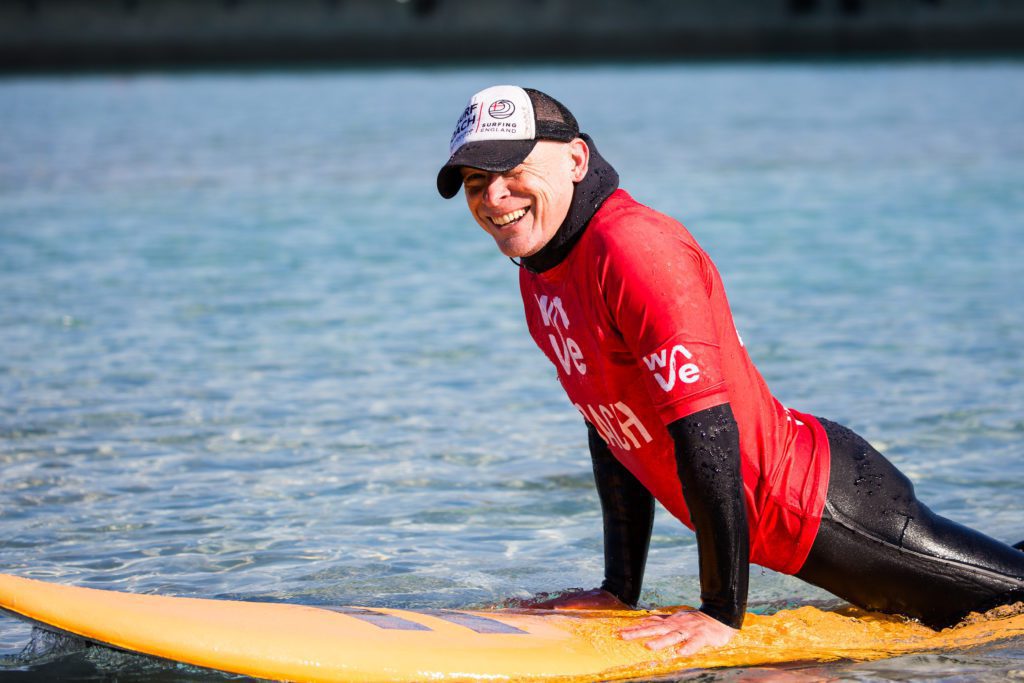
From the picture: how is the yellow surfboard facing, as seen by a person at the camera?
facing to the left of the viewer
